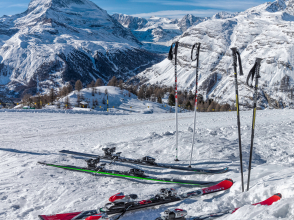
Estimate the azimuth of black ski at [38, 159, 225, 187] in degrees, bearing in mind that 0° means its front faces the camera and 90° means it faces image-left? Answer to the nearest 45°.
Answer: approximately 270°

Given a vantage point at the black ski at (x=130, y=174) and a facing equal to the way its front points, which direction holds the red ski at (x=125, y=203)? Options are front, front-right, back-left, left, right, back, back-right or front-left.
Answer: right
